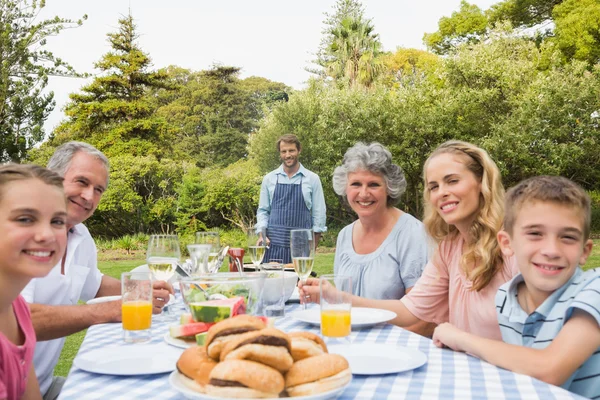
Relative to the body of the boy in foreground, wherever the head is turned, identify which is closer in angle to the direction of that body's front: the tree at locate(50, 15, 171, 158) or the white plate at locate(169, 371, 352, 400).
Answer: the white plate

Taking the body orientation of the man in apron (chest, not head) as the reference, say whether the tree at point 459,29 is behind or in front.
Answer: behind

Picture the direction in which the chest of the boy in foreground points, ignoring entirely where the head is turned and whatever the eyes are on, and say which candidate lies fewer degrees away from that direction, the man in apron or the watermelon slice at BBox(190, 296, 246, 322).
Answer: the watermelon slice

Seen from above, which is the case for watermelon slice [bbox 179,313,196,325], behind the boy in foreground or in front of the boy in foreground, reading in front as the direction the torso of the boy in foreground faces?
in front

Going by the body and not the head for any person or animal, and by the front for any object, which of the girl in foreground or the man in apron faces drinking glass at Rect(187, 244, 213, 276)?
the man in apron

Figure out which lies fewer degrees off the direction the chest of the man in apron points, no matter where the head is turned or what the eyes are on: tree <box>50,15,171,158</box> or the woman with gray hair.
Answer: the woman with gray hair

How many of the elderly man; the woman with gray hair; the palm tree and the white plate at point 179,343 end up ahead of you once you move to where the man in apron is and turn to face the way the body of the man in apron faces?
3

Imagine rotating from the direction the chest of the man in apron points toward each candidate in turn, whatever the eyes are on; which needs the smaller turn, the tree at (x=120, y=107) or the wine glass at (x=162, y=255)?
the wine glass

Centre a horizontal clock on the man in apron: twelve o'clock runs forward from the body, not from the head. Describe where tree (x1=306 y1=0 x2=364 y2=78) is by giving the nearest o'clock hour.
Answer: The tree is roughly at 6 o'clock from the man in apron.

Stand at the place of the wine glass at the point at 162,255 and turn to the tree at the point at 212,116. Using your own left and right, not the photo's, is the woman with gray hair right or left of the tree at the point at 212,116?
right

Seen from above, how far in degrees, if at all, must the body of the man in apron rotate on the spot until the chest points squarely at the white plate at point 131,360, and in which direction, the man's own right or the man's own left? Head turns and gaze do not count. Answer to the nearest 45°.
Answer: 0° — they already face it

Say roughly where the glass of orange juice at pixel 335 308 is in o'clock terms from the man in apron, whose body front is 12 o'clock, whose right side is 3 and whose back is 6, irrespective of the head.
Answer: The glass of orange juice is roughly at 12 o'clock from the man in apron.

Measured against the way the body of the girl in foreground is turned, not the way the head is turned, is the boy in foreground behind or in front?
in front
